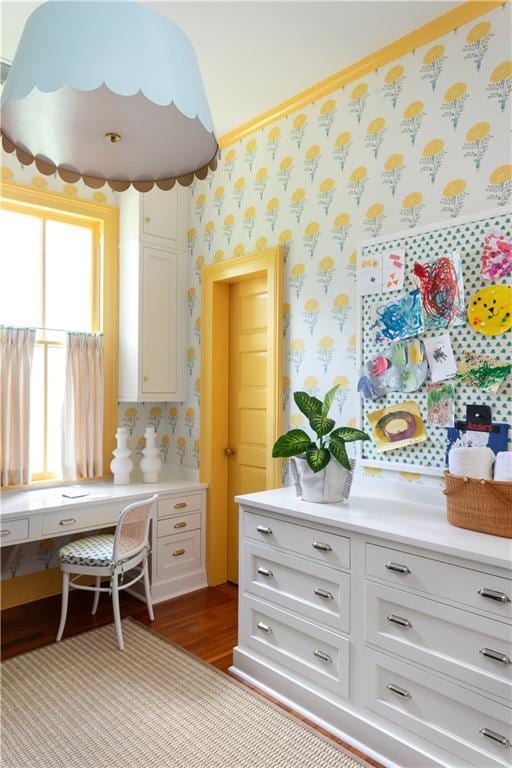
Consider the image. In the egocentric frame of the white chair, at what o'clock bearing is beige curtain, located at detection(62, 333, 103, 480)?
The beige curtain is roughly at 1 o'clock from the white chair.

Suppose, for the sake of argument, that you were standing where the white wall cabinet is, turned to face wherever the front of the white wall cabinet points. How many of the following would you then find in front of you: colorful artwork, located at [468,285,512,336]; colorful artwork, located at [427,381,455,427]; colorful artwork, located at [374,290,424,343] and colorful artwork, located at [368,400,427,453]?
4

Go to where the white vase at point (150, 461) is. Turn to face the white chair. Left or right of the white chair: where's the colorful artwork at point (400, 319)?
left

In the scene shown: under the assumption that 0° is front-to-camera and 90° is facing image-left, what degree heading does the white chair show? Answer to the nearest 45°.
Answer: approximately 135°

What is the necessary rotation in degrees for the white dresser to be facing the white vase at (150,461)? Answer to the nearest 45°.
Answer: approximately 90° to its right

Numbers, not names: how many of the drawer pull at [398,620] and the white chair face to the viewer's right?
0

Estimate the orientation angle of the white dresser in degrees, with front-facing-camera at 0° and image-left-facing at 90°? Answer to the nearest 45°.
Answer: approximately 45°

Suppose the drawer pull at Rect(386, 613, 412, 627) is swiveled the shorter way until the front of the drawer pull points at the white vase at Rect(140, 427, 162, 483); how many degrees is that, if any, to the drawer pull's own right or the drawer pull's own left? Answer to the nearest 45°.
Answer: approximately 90° to the drawer pull's own right

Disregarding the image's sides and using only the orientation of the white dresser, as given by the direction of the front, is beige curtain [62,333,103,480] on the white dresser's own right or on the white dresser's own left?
on the white dresser's own right

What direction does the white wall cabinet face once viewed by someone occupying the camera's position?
facing the viewer and to the right of the viewer

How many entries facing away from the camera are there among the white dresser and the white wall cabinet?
0

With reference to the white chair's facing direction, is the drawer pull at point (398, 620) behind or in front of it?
behind

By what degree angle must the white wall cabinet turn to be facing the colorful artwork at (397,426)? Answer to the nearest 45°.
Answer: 0° — it already faces it

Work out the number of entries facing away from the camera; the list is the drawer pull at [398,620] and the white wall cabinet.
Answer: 0

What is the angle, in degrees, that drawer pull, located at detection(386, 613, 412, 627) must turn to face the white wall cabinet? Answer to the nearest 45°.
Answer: approximately 90° to its right

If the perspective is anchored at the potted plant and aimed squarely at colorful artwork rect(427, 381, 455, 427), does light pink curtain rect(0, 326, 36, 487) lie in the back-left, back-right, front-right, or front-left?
back-left

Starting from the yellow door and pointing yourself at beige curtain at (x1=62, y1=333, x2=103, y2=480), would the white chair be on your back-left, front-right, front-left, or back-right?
front-left
